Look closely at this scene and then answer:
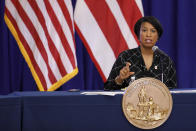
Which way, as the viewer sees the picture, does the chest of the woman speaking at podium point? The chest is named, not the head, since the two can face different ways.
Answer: toward the camera

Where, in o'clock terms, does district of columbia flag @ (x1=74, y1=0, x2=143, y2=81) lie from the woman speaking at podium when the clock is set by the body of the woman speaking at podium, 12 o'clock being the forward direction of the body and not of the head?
The district of columbia flag is roughly at 5 o'clock from the woman speaking at podium.

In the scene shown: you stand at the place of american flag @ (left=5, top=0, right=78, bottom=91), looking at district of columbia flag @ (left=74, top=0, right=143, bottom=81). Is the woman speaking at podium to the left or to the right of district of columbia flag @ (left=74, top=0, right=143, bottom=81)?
right

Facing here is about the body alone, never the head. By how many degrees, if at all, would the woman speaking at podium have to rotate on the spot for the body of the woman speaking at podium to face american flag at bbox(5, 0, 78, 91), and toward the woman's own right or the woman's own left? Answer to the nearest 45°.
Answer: approximately 135° to the woman's own right
